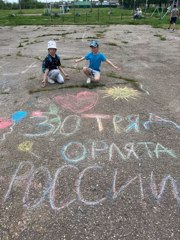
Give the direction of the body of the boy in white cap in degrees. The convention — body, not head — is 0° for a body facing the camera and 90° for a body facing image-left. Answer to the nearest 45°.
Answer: approximately 0°

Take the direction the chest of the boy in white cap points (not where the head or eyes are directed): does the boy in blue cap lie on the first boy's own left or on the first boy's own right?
on the first boy's own left
